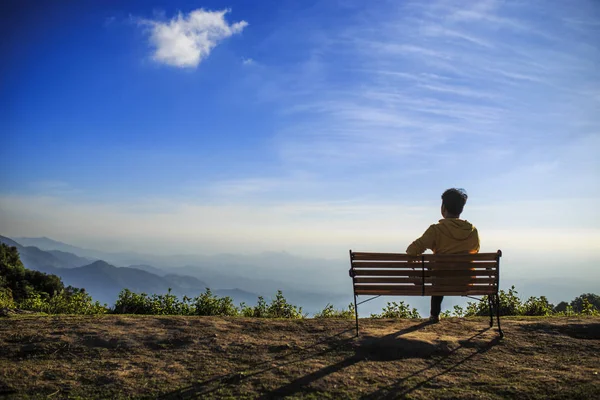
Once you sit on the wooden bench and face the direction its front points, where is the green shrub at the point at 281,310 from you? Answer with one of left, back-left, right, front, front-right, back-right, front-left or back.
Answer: front-left

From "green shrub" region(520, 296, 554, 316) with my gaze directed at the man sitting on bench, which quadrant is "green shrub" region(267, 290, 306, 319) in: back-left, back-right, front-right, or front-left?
front-right

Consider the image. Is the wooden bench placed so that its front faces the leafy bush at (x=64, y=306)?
no

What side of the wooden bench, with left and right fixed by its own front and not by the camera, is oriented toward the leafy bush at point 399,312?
front

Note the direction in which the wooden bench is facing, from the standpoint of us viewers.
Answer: facing away from the viewer

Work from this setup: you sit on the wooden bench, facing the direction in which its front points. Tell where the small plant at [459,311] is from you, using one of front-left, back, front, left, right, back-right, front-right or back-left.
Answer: front

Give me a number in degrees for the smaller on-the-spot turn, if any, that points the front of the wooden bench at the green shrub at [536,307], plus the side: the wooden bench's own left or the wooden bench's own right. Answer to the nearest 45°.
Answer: approximately 45° to the wooden bench's own right

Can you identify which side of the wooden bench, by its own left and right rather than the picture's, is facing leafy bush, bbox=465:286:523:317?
front

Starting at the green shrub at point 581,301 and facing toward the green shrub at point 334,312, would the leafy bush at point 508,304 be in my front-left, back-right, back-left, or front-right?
front-left

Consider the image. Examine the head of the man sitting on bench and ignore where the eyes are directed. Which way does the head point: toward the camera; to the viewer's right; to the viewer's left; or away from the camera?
away from the camera
